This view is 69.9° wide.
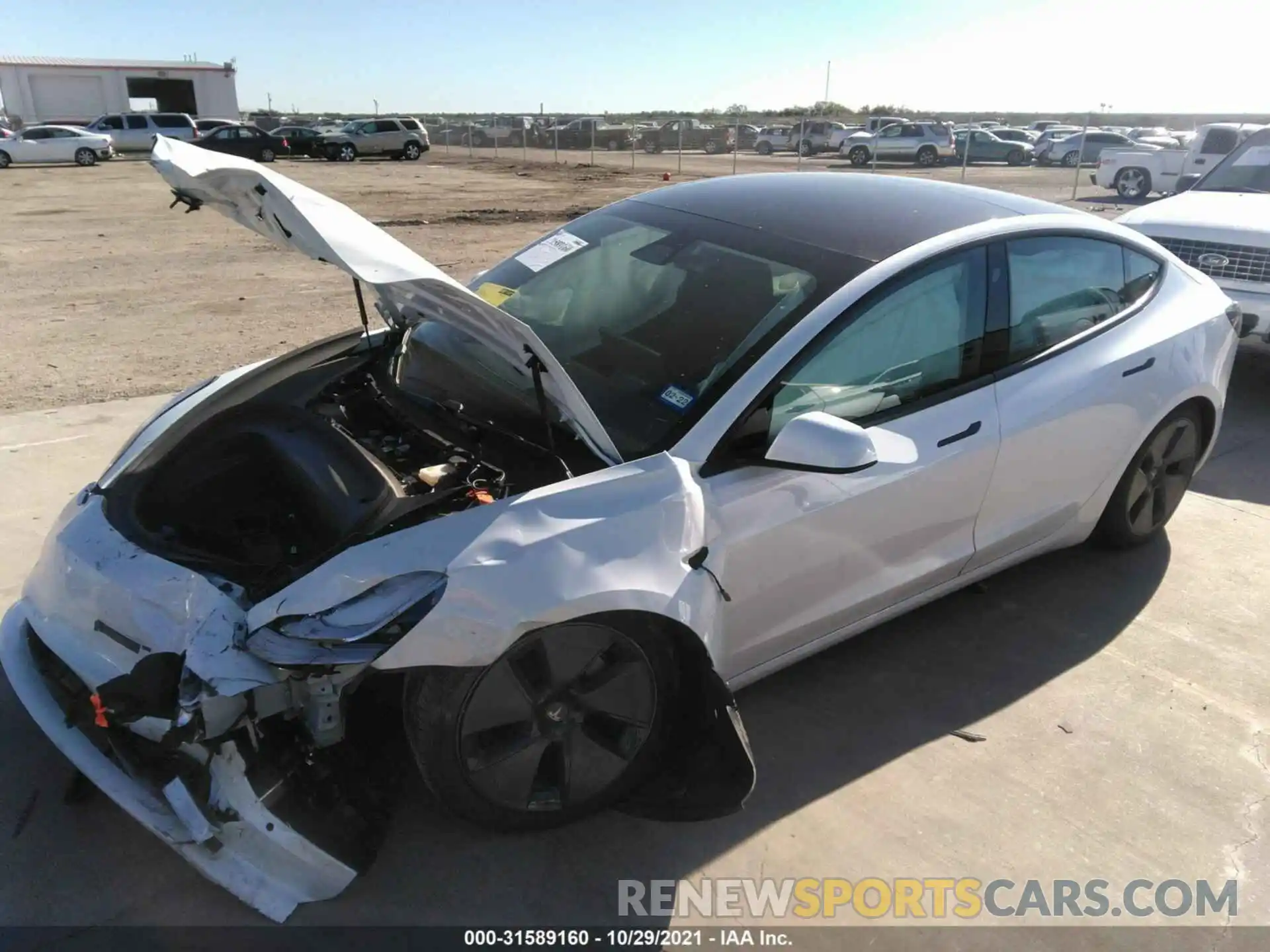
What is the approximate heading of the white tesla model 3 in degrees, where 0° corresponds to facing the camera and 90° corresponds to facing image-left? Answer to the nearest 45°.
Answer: approximately 45°

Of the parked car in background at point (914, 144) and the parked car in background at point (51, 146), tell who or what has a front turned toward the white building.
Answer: the parked car in background at point (914, 144)

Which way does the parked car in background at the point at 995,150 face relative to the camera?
to the viewer's right

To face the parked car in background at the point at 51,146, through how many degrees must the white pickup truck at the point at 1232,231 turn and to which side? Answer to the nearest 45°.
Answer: approximately 45° to its right

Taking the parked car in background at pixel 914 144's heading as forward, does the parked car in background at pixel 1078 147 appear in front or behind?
behind

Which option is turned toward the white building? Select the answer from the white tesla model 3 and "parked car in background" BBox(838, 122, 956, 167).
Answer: the parked car in background

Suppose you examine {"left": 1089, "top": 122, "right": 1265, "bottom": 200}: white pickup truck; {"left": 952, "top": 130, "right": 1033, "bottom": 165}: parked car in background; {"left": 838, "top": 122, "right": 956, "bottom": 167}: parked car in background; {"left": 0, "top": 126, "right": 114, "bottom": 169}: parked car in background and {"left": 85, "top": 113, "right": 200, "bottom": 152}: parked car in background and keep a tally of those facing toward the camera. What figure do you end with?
0

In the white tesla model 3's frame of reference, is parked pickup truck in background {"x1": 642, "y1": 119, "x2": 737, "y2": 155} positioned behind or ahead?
behind

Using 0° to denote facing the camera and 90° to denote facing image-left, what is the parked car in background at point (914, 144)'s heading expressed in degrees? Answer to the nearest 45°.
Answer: approximately 90°

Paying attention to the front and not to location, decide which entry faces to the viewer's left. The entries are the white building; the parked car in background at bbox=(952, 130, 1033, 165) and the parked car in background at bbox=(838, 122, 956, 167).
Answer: the parked car in background at bbox=(838, 122, 956, 167)

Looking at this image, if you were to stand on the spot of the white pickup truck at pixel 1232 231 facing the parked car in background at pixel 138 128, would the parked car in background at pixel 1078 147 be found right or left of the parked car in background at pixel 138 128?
right

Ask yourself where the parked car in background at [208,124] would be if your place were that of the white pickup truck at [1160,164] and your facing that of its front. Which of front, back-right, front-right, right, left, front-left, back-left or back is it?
back

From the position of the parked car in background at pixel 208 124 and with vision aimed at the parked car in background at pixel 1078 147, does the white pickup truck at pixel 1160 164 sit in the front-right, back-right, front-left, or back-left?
front-right

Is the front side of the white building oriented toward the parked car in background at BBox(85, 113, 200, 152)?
yes
